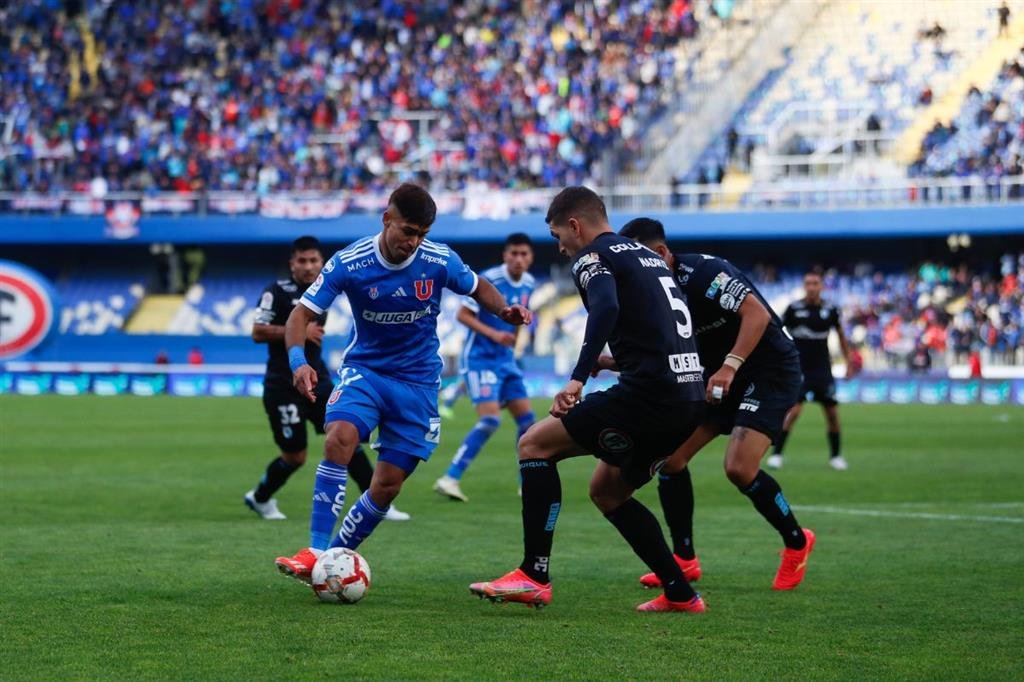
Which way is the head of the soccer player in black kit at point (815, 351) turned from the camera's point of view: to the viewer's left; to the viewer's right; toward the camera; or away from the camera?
toward the camera

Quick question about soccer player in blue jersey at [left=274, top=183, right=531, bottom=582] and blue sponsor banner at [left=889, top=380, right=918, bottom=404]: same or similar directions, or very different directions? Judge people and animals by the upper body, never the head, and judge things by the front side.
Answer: same or similar directions

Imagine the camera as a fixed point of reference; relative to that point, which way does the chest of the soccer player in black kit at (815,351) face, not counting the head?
toward the camera

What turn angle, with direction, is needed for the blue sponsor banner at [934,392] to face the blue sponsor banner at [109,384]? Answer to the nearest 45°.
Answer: approximately 90° to its right

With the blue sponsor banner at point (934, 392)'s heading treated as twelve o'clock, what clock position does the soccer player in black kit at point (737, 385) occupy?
The soccer player in black kit is roughly at 12 o'clock from the blue sponsor banner.

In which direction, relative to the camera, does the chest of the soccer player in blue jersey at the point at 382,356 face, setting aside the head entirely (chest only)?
toward the camera

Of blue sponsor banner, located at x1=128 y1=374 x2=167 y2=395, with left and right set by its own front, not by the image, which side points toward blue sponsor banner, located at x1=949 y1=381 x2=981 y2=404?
left

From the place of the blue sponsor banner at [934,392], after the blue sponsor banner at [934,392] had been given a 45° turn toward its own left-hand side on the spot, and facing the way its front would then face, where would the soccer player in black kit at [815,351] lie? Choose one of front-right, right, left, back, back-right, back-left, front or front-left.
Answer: front-right

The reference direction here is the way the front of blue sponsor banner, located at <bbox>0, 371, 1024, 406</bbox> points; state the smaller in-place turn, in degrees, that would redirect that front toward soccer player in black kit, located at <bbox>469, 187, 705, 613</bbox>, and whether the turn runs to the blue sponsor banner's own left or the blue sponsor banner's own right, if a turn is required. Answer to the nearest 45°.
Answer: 0° — it already faces them

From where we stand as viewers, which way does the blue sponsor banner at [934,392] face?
facing the viewer

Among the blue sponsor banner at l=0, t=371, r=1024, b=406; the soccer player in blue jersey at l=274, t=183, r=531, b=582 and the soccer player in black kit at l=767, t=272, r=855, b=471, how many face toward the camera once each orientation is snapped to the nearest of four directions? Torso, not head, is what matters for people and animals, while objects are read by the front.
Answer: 3

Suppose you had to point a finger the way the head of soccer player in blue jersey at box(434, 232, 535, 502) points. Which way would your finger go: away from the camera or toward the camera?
toward the camera

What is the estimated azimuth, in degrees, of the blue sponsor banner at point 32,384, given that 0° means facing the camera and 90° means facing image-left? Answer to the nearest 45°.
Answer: approximately 0°

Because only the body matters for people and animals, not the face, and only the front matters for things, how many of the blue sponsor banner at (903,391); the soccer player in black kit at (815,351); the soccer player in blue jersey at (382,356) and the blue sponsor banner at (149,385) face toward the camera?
4
